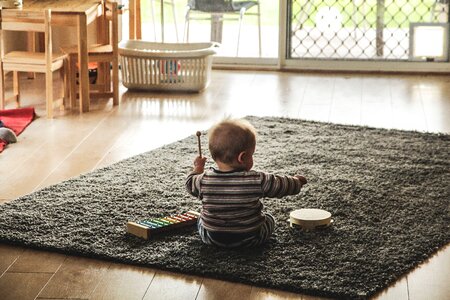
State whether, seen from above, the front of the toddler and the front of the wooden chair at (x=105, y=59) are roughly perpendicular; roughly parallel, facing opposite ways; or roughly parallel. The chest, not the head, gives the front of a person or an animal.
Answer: roughly perpendicular

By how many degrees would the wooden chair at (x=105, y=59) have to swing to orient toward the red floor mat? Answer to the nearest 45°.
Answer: approximately 45° to its left

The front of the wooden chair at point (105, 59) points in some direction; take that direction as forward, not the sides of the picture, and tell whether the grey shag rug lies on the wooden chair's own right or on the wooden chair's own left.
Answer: on the wooden chair's own left

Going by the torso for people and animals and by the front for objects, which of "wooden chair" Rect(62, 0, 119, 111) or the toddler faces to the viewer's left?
the wooden chair

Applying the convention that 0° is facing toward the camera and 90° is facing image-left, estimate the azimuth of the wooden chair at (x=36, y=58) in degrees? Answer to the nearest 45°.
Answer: approximately 225°

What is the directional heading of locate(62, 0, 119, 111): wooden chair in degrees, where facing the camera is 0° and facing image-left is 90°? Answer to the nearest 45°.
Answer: approximately 90°

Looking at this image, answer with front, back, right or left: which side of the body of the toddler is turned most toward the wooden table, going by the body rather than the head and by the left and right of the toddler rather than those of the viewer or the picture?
front

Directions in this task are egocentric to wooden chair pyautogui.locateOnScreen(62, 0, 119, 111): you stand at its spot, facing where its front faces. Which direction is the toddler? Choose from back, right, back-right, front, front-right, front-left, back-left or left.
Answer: left

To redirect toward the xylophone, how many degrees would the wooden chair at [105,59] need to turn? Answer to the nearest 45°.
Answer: approximately 90° to its left

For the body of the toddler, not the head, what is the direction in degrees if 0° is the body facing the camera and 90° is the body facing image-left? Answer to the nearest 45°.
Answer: approximately 180°

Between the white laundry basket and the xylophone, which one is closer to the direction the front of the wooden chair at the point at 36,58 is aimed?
the white laundry basket
